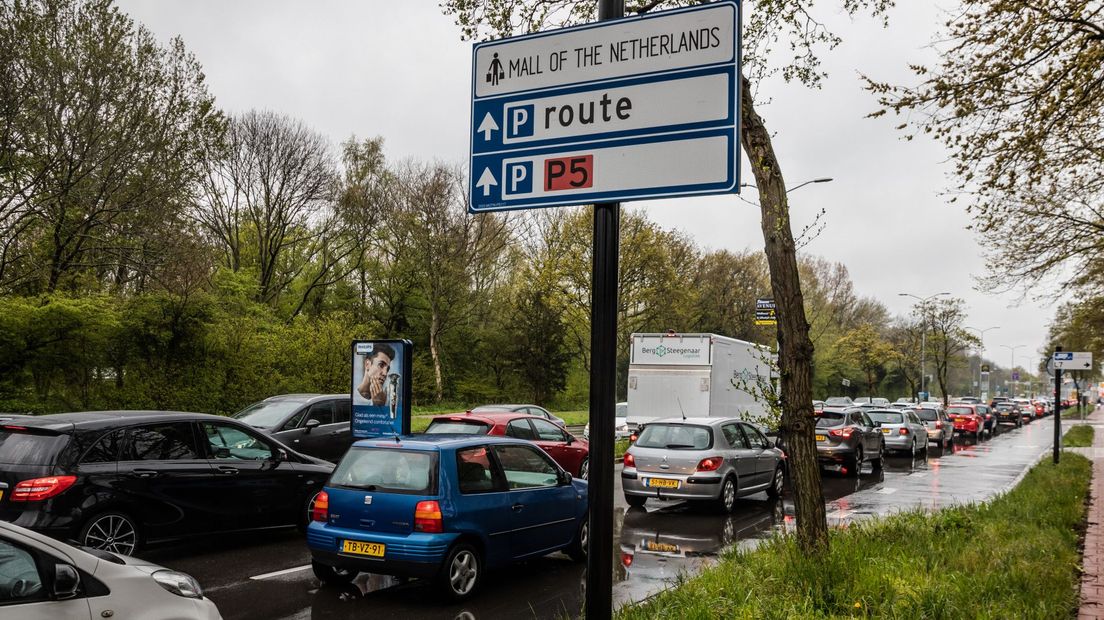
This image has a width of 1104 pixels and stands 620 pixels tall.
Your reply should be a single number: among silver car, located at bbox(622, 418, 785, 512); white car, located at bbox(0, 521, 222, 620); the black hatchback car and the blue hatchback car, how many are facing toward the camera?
0

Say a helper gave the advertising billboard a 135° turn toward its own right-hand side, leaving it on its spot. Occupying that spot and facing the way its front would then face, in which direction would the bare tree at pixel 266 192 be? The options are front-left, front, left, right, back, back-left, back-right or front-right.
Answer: front

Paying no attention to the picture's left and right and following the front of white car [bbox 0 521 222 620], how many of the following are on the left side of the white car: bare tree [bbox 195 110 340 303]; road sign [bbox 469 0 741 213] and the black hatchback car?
2

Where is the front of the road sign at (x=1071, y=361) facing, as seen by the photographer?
facing the viewer

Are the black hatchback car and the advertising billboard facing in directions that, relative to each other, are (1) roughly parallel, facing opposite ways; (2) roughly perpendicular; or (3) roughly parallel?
roughly parallel, facing opposite ways

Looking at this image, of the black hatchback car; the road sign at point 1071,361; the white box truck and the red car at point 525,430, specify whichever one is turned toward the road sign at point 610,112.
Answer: the road sign at point 1071,361

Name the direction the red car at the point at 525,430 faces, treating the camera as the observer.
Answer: facing away from the viewer and to the right of the viewer

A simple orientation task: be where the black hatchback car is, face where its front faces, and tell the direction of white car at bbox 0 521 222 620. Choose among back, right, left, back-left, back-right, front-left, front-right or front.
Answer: back-right

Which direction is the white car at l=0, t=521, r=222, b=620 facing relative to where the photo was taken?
to the viewer's right

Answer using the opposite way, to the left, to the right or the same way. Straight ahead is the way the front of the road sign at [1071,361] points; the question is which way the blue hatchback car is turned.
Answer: the opposite way

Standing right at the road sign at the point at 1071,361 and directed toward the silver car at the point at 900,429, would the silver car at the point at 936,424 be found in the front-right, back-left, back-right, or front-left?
front-right

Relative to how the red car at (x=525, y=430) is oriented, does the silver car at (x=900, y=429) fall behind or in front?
in front

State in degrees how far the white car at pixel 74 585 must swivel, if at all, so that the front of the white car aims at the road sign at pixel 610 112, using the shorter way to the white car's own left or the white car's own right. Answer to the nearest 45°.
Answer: approximately 45° to the white car's own right

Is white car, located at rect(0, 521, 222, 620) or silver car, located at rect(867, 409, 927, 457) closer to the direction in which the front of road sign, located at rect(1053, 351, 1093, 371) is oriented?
the white car

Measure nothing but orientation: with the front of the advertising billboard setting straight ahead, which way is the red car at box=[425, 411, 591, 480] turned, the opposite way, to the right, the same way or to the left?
the opposite way

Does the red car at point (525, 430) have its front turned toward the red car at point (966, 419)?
yes

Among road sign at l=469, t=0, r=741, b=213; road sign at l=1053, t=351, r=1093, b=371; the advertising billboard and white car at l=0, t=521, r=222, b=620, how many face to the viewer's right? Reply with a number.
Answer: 1

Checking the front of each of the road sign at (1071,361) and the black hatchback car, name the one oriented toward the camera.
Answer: the road sign

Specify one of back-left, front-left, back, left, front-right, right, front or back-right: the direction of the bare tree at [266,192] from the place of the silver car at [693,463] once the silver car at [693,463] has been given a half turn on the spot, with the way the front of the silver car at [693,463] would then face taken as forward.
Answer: right

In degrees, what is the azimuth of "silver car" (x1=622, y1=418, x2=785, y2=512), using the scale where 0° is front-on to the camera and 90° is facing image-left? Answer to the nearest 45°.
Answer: approximately 225°

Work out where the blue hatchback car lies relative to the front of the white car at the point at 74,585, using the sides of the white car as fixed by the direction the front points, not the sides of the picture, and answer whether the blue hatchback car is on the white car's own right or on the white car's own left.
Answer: on the white car's own left
